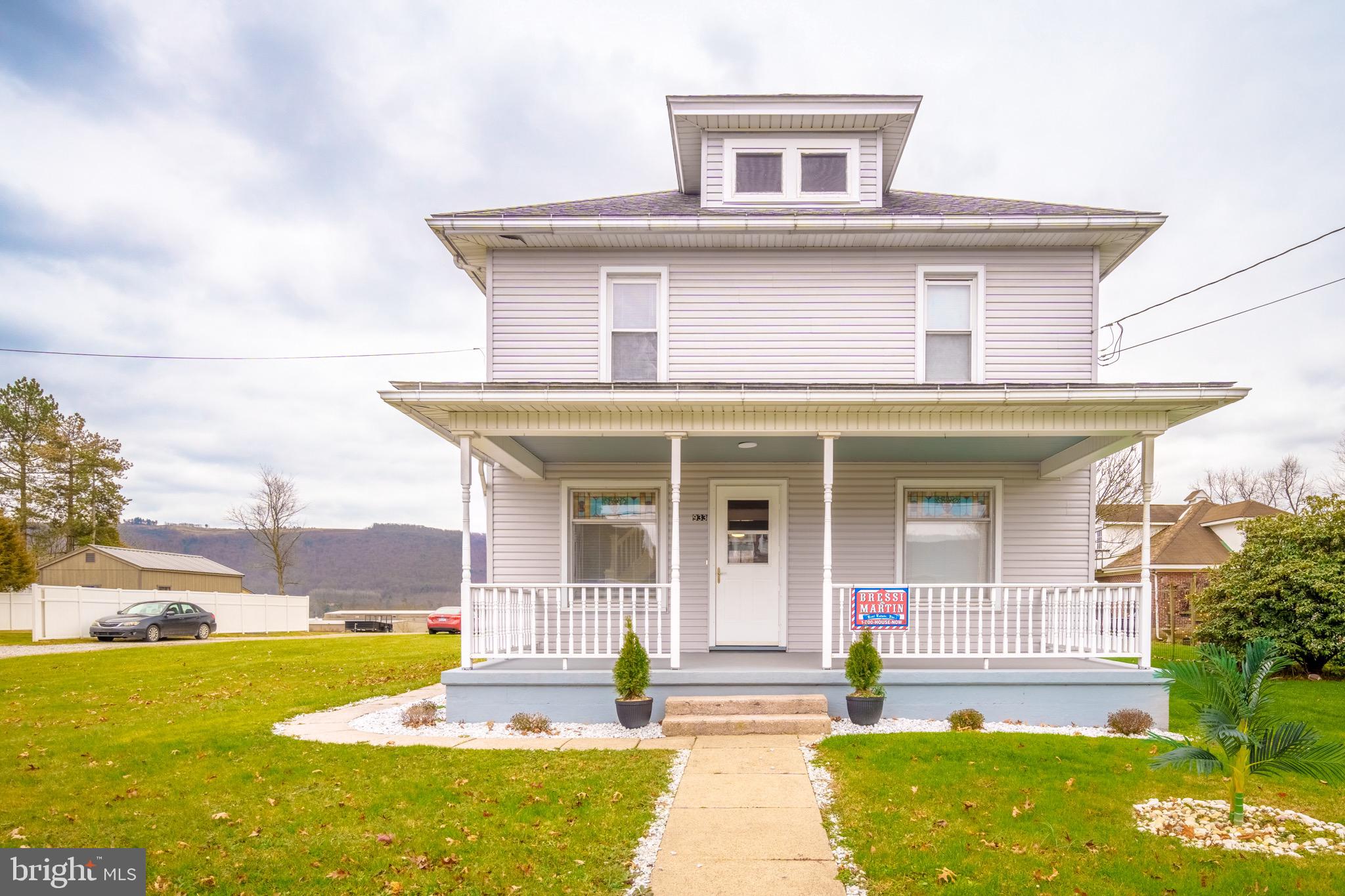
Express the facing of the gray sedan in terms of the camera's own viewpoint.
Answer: facing the viewer and to the left of the viewer

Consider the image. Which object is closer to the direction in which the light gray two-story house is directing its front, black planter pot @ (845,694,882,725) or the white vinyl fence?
the black planter pot

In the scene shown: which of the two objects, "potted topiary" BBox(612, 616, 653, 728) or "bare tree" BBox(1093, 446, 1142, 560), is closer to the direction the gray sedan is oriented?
the potted topiary

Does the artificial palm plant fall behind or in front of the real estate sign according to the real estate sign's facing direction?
in front

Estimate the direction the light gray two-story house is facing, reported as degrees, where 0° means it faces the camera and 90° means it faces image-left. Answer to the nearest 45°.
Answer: approximately 0°

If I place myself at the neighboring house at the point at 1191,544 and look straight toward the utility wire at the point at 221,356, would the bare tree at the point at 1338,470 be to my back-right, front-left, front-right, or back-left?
back-right

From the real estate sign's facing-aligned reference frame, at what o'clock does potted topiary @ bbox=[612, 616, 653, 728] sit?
The potted topiary is roughly at 2 o'clock from the real estate sign.
